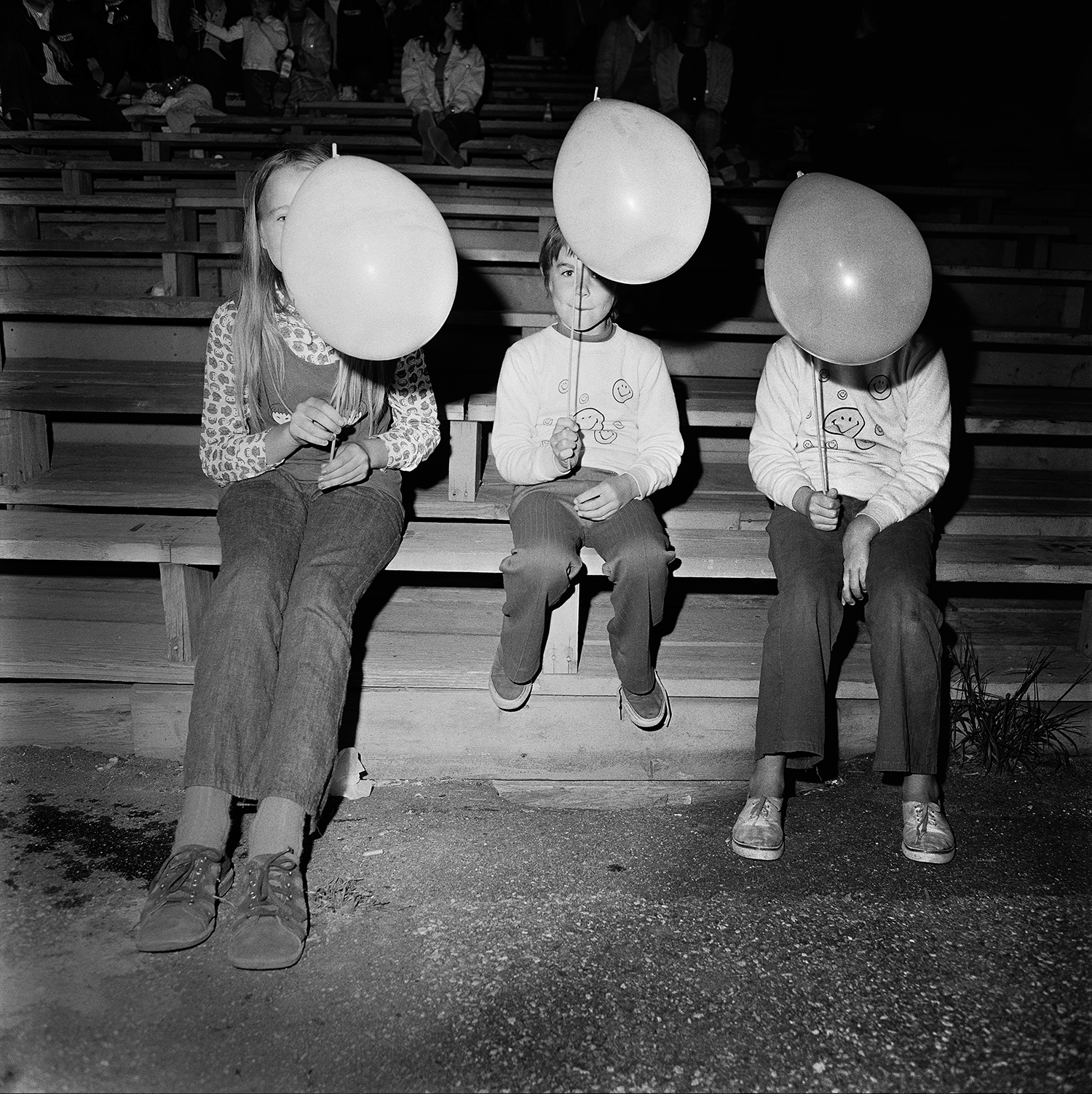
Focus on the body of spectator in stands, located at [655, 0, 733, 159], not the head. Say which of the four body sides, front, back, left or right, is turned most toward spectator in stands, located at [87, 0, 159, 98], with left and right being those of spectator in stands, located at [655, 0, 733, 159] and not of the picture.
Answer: right

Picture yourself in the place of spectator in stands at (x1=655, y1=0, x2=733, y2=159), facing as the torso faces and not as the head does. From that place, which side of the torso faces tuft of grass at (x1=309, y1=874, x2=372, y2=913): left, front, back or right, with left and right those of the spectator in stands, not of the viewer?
front

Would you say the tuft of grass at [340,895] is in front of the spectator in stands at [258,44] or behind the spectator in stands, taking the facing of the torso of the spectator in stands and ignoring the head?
in front

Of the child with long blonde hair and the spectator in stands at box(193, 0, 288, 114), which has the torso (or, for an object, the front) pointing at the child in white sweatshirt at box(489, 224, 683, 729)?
the spectator in stands

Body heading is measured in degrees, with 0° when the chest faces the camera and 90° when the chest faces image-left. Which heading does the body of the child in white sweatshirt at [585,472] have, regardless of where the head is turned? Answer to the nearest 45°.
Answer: approximately 0°

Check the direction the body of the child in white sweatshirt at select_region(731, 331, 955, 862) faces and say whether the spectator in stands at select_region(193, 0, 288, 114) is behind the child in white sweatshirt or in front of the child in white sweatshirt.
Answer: behind

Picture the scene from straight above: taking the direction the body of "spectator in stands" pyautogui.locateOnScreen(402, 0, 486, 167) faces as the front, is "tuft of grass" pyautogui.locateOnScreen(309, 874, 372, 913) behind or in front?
in front

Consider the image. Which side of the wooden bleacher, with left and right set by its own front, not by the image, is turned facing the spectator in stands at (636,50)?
back

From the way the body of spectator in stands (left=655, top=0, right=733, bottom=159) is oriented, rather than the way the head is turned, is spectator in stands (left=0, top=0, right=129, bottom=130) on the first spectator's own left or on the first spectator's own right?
on the first spectator's own right

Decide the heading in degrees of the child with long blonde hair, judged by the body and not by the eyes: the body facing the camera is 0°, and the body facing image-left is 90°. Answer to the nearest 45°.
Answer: approximately 0°

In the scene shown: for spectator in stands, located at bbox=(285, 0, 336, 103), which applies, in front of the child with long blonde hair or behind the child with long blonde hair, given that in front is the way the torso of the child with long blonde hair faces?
behind

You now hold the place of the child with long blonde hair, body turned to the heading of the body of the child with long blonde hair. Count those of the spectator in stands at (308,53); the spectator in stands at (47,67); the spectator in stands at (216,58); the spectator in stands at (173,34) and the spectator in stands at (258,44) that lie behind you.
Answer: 5
